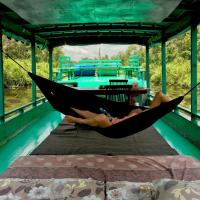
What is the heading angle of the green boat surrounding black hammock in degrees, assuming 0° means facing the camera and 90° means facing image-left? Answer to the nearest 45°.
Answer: approximately 180°
